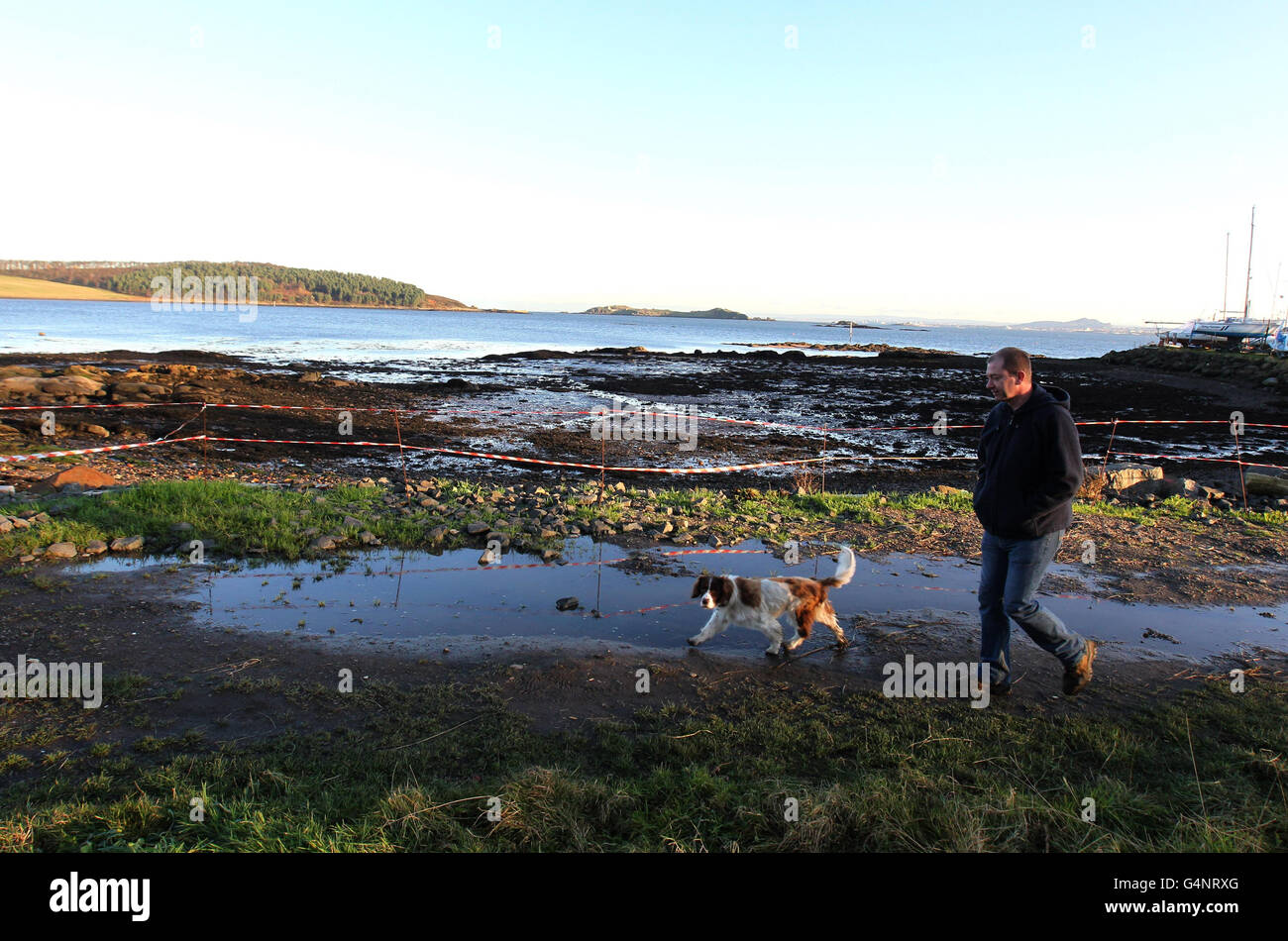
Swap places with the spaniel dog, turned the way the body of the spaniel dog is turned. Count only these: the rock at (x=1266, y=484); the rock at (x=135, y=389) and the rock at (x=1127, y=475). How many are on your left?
0

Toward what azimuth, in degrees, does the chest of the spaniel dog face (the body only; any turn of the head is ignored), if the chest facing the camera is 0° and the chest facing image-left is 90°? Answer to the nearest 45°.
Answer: approximately 90°

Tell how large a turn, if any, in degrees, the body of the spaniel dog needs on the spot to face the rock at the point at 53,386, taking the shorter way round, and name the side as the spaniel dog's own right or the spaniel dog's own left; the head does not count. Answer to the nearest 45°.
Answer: approximately 45° to the spaniel dog's own right

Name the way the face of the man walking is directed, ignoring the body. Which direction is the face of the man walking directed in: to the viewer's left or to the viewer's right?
to the viewer's left

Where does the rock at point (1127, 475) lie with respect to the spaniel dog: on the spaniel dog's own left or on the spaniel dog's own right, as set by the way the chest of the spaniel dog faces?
on the spaniel dog's own right

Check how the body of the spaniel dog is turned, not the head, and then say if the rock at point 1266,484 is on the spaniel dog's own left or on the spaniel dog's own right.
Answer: on the spaniel dog's own right

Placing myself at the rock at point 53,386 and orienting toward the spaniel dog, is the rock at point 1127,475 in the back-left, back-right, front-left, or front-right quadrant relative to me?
front-left

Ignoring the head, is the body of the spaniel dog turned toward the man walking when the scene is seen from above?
no
